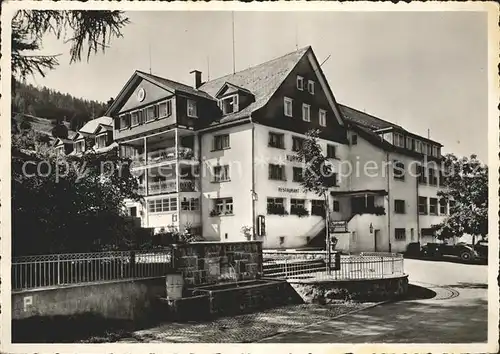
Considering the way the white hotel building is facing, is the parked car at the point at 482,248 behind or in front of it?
in front

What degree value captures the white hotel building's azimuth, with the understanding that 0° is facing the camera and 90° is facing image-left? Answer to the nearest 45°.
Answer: approximately 315°

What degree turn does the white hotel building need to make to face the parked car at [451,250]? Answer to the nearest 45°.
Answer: approximately 45° to its left
